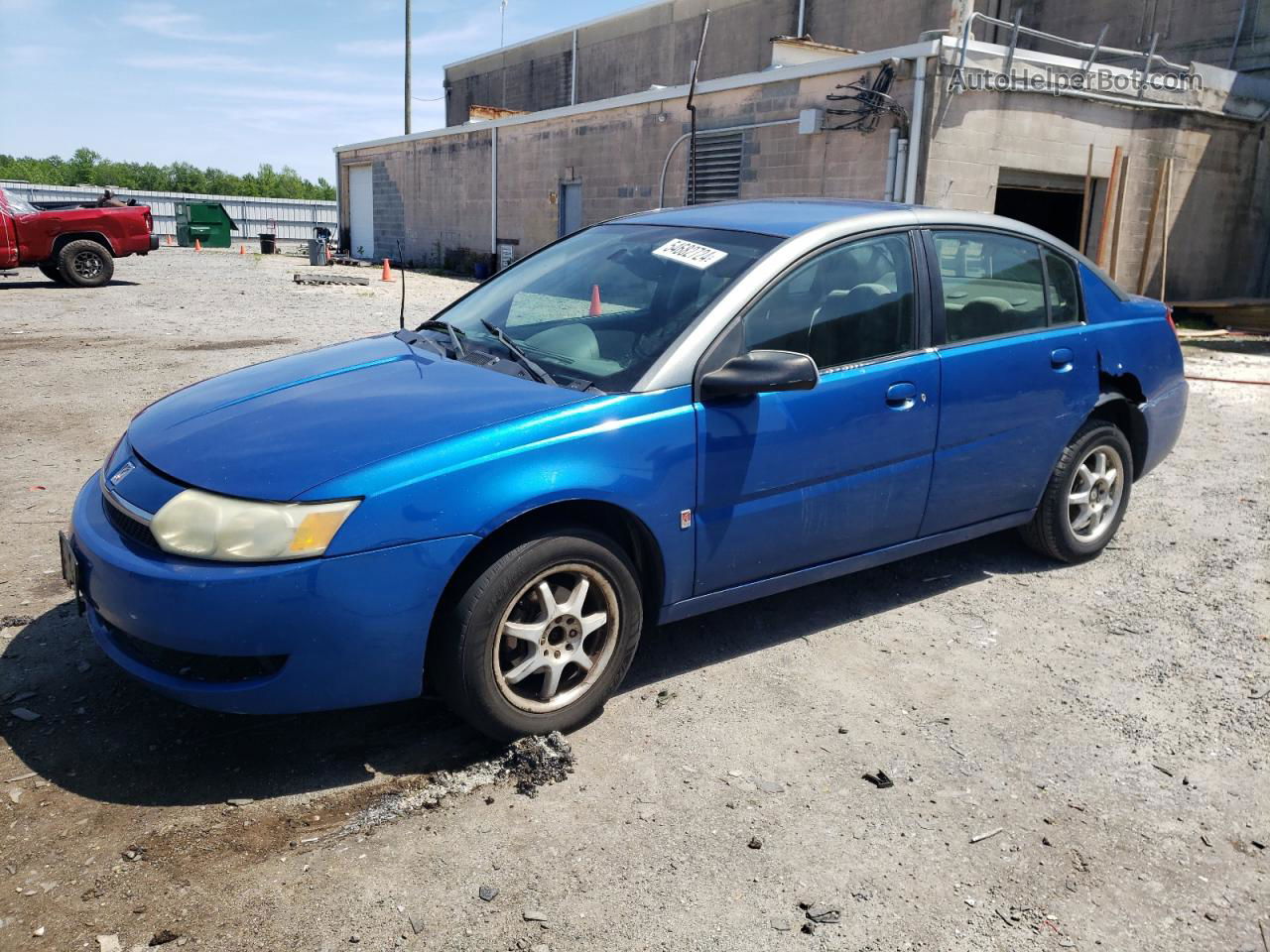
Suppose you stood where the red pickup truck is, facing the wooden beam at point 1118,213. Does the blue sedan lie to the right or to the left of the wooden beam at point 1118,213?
right

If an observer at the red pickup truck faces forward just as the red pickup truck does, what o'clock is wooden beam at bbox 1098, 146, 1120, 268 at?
The wooden beam is roughly at 7 o'clock from the red pickup truck.

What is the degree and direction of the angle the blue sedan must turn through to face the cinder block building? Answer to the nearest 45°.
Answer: approximately 135° to its right

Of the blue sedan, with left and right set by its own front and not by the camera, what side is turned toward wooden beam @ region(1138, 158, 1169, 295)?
back

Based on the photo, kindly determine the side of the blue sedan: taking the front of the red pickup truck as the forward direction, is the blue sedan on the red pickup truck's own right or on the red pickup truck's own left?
on the red pickup truck's own left

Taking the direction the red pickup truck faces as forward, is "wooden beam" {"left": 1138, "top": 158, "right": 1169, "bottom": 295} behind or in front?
behind

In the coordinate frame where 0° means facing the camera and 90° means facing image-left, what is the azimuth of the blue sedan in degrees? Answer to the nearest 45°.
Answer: approximately 45°

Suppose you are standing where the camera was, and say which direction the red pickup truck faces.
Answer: facing to the left of the viewer
